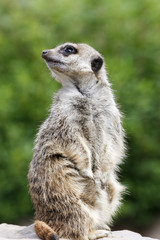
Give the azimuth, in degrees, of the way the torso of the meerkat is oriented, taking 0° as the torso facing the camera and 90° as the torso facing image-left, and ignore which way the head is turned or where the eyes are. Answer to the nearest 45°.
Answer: approximately 315°
